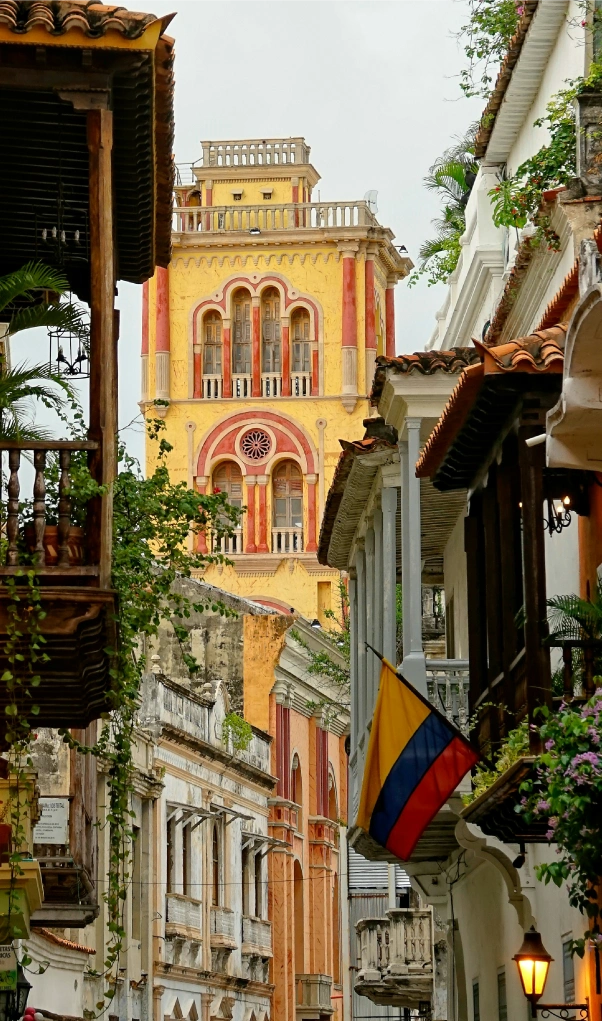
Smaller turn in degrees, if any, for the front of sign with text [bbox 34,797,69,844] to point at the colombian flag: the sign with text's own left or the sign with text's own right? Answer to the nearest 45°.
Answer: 0° — it already faces it

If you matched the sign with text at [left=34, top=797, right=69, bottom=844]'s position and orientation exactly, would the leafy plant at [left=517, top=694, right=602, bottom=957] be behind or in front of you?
in front

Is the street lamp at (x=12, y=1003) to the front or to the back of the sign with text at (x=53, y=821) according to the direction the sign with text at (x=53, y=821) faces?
to the front
